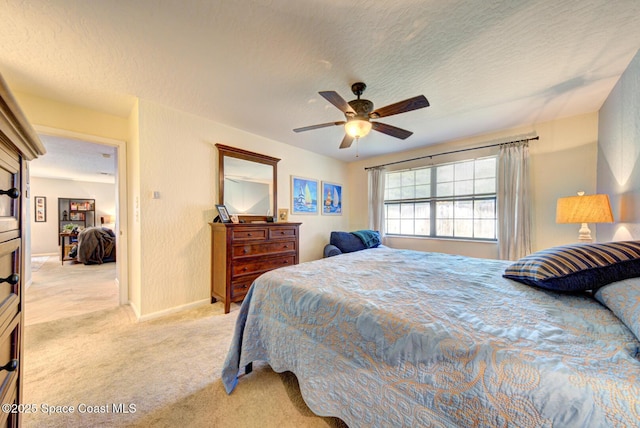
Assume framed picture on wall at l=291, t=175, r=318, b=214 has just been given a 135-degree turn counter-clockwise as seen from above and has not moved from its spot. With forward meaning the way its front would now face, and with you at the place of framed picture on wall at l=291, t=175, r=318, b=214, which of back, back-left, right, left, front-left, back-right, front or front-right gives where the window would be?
right

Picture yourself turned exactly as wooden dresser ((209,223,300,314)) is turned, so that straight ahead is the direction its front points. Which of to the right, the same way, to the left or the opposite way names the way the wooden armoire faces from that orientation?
to the left

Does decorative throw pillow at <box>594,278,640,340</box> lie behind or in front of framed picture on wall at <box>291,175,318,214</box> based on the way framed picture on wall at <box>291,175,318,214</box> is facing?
in front

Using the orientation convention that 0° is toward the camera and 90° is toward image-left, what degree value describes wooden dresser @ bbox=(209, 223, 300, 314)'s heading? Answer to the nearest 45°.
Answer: approximately 315°

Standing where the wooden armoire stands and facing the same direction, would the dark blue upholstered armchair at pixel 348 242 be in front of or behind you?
in front

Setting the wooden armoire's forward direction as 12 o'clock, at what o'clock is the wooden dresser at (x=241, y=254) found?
The wooden dresser is roughly at 11 o'clock from the wooden armoire.

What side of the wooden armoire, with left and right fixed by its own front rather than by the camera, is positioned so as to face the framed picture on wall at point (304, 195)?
front

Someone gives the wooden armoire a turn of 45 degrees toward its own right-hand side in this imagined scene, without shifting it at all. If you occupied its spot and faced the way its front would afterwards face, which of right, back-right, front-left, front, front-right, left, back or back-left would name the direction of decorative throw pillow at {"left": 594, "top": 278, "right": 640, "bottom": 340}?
front

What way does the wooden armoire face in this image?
to the viewer's right

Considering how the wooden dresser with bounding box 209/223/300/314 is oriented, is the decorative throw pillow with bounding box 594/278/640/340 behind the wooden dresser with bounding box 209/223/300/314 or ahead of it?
ahead

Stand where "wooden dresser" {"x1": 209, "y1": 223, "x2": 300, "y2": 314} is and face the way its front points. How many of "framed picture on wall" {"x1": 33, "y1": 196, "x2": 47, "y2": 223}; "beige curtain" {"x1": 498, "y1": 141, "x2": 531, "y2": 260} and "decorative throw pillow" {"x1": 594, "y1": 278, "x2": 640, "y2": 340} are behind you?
1

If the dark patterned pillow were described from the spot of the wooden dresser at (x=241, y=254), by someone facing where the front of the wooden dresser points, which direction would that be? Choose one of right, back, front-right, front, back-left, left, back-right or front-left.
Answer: front

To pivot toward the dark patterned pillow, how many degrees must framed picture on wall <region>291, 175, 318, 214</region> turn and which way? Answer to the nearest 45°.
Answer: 0° — it already faces it

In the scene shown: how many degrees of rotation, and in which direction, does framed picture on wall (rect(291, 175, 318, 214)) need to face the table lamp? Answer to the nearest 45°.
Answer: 0° — it already faces it

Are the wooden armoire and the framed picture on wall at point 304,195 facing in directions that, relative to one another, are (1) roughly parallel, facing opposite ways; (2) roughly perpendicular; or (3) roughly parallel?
roughly perpendicular

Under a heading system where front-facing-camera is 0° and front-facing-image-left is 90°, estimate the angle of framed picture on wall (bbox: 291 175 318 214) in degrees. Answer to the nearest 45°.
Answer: approximately 315°

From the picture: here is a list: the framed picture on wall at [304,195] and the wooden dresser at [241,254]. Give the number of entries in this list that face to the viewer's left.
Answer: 0

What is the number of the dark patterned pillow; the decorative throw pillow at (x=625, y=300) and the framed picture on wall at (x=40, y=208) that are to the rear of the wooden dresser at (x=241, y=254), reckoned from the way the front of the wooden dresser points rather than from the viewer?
1

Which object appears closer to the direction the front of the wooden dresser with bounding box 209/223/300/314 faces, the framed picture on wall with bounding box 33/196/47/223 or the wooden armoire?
the wooden armoire
